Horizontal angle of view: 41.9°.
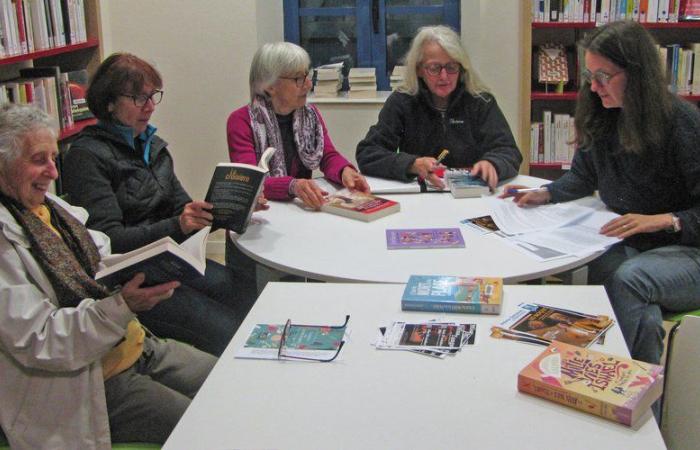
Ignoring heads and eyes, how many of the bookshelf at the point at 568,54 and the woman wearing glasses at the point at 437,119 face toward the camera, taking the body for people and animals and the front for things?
2

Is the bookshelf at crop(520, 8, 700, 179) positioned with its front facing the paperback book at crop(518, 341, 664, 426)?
yes

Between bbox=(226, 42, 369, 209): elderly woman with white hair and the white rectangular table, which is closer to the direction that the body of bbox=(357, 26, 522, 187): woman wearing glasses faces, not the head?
the white rectangular table

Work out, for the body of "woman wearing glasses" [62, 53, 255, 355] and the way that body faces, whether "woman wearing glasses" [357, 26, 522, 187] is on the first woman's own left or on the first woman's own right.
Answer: on the first woman's own left

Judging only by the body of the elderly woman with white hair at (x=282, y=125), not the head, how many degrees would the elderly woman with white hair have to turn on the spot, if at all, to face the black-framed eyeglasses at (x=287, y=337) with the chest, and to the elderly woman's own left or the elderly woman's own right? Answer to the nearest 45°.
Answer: approximately 45° to the elderly woman's own right

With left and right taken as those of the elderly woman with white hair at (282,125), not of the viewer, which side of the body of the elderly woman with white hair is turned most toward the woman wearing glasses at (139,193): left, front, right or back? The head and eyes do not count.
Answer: right

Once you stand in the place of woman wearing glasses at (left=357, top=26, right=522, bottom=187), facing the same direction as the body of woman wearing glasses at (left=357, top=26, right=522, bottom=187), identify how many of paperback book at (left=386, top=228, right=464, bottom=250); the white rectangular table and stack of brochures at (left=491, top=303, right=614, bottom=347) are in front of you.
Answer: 3

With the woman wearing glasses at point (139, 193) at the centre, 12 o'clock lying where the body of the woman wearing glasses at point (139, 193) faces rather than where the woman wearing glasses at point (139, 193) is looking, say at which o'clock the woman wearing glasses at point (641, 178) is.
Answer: the woman wearing glasses at point (641, 178) is roughly at 11 o'clock from the woman wearing glasses at point (139, 193).

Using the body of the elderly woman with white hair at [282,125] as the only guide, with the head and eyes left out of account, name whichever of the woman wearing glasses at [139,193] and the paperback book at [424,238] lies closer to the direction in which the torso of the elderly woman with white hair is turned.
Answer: the paperback book

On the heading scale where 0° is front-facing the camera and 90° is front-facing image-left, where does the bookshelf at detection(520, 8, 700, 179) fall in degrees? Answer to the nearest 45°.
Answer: approximately 0°
